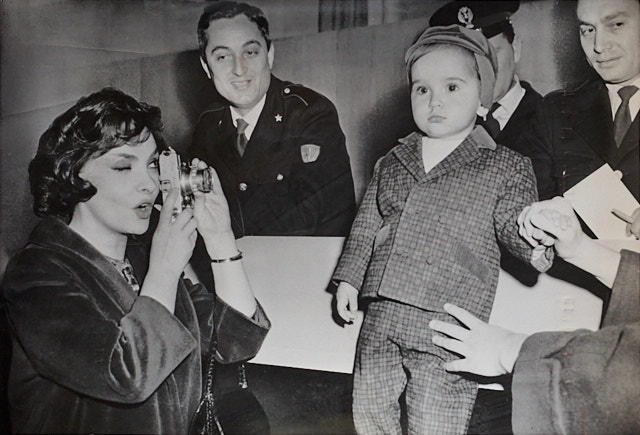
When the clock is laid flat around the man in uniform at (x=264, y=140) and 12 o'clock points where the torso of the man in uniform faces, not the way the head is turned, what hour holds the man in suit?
The man in suit is roughly at 8 o'clock from the man in uniform.

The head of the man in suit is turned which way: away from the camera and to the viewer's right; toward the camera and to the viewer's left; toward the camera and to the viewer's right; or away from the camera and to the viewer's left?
toward the camera and to the viewer's left

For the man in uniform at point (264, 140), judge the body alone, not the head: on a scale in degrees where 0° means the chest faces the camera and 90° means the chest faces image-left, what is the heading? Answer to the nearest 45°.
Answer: approximately 45°

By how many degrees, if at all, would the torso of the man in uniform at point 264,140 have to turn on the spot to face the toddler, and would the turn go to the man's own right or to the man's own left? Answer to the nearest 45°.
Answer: approximately 90° to the man's own left

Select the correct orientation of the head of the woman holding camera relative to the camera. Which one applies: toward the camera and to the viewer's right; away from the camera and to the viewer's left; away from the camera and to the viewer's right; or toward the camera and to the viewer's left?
toward the camera and to the viewer's right
